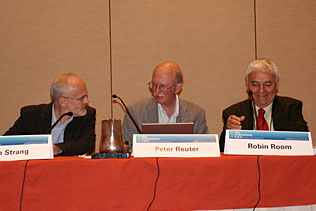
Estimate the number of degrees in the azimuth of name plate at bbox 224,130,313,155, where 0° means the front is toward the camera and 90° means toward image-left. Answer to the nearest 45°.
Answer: approximately 0°

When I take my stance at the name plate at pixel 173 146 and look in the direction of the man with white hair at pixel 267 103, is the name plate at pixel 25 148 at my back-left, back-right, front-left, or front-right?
back-left

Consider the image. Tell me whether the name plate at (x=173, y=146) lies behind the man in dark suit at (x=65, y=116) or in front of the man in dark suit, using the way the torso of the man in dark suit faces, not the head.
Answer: in front

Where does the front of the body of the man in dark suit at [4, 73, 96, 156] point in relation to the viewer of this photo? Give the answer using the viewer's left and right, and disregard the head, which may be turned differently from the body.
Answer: facing the viewer

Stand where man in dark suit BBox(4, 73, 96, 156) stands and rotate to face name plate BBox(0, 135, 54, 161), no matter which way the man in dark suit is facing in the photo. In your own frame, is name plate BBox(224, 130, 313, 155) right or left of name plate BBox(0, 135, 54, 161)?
left

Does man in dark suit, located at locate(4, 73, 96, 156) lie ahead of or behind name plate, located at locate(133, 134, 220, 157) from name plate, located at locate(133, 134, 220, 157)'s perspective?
behind

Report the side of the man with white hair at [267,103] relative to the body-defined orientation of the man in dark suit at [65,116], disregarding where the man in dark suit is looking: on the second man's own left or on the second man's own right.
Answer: on the second man's own left

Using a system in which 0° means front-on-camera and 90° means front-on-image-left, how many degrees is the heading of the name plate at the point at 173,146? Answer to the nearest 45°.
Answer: approximately 0°

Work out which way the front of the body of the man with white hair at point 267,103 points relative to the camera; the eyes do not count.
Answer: toward the camera

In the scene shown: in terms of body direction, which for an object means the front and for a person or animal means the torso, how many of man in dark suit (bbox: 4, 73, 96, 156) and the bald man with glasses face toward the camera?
2
